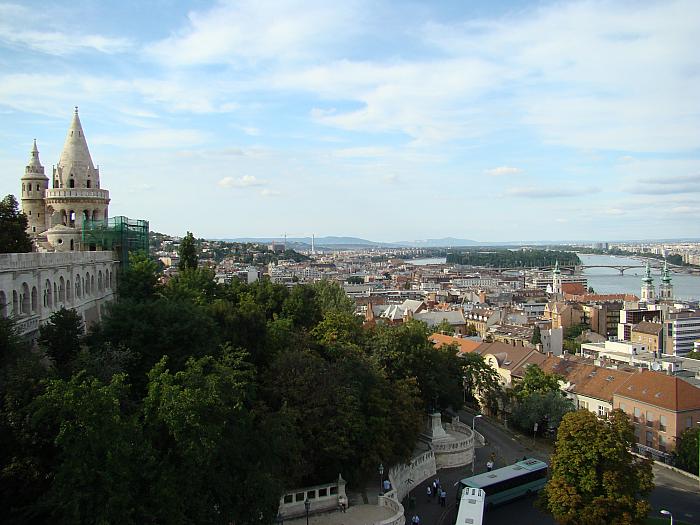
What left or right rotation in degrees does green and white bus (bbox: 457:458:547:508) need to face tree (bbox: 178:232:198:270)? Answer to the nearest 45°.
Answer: approximately 90° to its right

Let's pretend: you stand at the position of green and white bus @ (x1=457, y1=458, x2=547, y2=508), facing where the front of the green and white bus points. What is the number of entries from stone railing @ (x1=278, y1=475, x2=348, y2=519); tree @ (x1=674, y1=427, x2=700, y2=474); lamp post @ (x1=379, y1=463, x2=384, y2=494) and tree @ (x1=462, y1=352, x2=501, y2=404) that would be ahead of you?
2

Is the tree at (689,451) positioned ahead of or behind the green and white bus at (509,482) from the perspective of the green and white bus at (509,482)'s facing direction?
behind

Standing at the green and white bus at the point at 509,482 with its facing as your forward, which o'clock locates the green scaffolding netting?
The green scaffolding netting is roughly at 2 o'clock from the green and white bus.

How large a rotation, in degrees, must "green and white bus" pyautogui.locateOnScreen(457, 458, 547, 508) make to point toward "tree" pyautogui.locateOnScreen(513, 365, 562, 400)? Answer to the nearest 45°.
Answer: approximately 135° to its right

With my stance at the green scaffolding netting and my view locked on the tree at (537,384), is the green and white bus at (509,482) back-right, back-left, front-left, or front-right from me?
front-right

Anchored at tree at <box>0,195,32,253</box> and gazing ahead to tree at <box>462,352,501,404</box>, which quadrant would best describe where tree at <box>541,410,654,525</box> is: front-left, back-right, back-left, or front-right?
front-right

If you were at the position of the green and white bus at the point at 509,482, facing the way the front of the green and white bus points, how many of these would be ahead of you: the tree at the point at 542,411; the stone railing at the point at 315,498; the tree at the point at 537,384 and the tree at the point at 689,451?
1

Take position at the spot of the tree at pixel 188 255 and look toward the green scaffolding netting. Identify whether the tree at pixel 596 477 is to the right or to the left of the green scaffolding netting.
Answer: left

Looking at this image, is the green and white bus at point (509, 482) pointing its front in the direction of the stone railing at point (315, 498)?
yes
